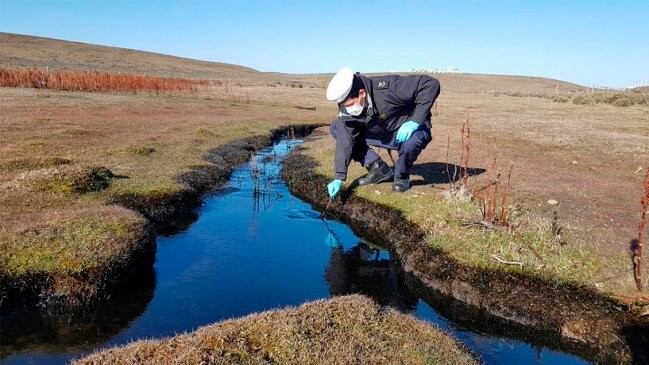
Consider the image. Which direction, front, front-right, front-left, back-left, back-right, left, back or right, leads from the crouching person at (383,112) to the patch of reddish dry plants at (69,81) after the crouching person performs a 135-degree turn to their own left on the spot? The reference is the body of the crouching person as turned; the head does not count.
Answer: back-left

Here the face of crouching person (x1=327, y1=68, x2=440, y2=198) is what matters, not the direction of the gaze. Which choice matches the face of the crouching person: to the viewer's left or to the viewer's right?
to the viewer's left

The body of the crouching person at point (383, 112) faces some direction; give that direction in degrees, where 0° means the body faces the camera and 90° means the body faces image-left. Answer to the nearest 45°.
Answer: approximately 45°
